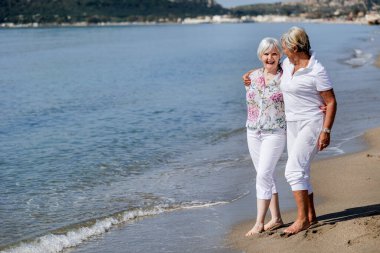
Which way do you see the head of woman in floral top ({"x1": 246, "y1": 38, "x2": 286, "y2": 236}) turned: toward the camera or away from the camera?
toward the camera

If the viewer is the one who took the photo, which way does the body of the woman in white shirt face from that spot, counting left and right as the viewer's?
facing the viewer and to the left of the viewer

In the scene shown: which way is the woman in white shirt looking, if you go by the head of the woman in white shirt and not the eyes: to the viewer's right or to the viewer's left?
to the viewer's left

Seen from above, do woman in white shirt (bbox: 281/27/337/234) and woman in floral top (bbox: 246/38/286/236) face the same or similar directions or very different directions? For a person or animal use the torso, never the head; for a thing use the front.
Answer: same or similar directions

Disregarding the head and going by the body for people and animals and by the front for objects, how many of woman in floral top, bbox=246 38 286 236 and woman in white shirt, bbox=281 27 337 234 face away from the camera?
0
